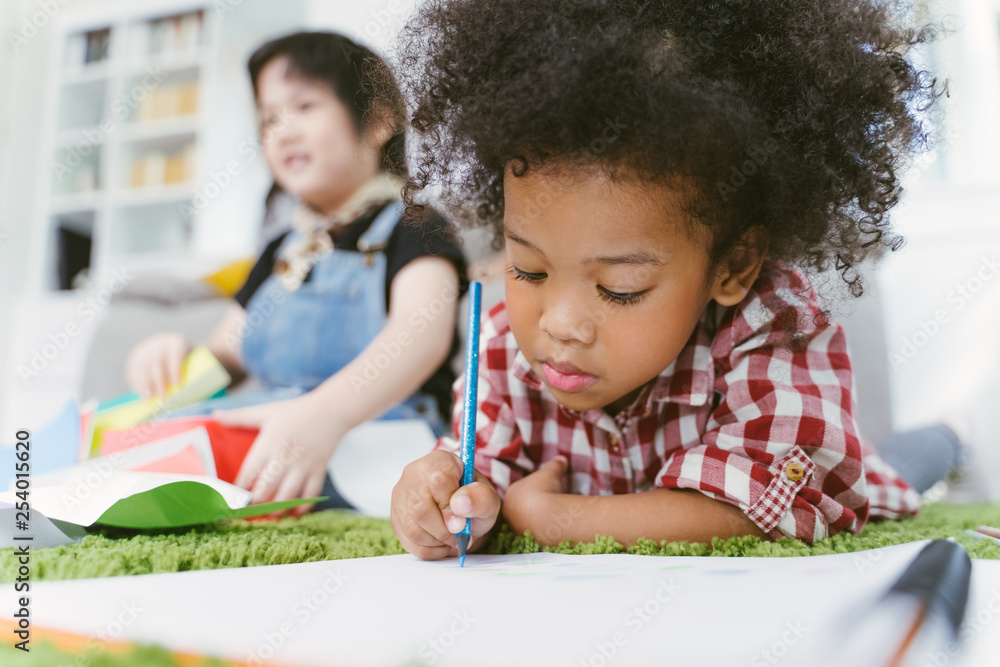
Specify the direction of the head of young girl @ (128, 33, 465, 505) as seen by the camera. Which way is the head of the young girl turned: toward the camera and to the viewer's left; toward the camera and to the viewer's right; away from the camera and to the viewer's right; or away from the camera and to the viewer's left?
toward the camera and to the viewer's left

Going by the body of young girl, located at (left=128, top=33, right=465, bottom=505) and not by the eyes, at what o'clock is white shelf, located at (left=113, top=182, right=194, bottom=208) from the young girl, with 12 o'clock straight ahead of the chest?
The white shelf is roughly at 4 o'clock from the young girl.

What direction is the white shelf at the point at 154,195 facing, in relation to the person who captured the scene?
facing the viewer

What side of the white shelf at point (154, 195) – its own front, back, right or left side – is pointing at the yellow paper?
front

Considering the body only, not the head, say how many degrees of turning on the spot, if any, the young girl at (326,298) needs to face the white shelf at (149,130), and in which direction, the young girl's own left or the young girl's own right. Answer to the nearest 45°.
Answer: approximately 135° to the young girl's own right

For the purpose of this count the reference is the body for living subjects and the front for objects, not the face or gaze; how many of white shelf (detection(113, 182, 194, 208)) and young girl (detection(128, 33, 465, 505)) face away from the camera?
0

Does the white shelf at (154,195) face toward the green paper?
yes

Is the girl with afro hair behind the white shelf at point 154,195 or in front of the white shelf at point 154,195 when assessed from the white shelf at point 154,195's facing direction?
in front

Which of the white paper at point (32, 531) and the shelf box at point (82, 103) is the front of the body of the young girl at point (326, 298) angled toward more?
the white paper

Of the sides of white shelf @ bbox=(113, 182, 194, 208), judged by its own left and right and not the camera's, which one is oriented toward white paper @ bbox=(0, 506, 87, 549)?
front

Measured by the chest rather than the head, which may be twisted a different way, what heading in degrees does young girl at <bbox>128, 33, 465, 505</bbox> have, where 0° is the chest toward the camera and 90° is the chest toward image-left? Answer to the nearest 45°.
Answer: approximately 45°

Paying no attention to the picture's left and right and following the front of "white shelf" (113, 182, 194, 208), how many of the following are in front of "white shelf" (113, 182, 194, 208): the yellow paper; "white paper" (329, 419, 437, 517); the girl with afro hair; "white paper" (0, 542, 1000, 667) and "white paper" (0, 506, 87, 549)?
5

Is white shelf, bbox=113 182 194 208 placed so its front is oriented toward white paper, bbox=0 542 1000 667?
yes
